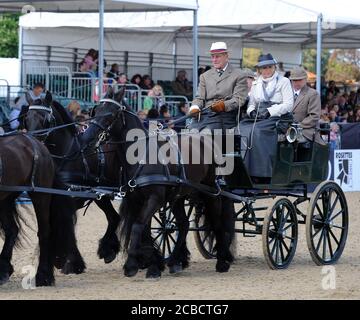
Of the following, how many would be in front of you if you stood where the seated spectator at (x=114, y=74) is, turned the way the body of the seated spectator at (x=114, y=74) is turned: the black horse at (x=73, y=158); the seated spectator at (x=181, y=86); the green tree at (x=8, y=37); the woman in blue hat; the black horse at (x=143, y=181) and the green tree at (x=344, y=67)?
3

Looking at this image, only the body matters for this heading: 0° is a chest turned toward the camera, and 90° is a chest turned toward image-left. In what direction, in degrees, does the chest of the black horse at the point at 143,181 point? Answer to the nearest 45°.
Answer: approximately 45°

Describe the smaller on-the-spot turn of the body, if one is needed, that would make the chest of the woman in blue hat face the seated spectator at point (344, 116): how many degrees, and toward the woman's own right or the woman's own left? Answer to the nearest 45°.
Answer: approximately 135° to the woman's own right

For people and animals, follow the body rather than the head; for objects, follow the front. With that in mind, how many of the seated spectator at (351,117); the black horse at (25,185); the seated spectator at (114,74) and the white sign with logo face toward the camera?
3

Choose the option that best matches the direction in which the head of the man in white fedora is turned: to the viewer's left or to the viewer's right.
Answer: to the viewer's left

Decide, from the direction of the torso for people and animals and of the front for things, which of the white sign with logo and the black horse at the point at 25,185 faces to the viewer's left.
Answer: the black horse

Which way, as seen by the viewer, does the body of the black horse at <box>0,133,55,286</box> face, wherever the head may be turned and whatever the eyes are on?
to the viewer's left

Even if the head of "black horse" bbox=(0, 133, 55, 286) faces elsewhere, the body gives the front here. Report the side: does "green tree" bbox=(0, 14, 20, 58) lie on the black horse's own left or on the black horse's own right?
on the black horse's own right

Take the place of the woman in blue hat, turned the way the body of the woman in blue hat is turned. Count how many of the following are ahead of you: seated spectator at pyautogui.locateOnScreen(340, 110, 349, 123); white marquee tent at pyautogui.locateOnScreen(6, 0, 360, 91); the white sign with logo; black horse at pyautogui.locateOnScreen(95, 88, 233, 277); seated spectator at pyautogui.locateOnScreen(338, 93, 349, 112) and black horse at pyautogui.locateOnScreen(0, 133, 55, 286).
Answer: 2

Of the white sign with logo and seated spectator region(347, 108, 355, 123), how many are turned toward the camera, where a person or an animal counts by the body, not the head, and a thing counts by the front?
2
